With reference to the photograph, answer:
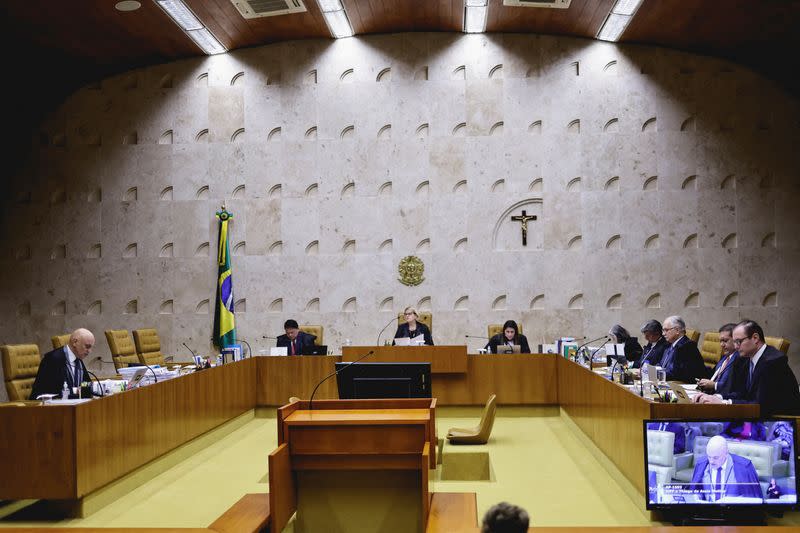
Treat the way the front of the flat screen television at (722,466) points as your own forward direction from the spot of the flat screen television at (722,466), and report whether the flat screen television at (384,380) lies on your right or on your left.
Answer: on your right

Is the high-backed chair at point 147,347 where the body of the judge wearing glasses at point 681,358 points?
yes

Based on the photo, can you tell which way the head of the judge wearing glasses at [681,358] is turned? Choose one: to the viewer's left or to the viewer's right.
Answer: to the viewer's left

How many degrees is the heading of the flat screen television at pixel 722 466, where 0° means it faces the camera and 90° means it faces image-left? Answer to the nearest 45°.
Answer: approximately 0°

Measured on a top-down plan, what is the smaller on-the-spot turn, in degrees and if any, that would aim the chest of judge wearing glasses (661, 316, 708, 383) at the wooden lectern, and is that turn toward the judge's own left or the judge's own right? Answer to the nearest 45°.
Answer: approximately 45° to the judge's own left

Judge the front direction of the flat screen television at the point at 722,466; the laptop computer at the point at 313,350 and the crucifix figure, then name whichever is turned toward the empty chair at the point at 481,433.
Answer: the crucifix figure

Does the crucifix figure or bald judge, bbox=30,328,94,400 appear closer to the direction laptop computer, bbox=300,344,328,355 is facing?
the crucifix figure

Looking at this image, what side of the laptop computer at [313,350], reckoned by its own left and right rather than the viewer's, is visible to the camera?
back

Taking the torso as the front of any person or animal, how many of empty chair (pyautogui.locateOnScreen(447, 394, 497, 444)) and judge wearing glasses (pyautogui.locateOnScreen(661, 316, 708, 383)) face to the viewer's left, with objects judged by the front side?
2
